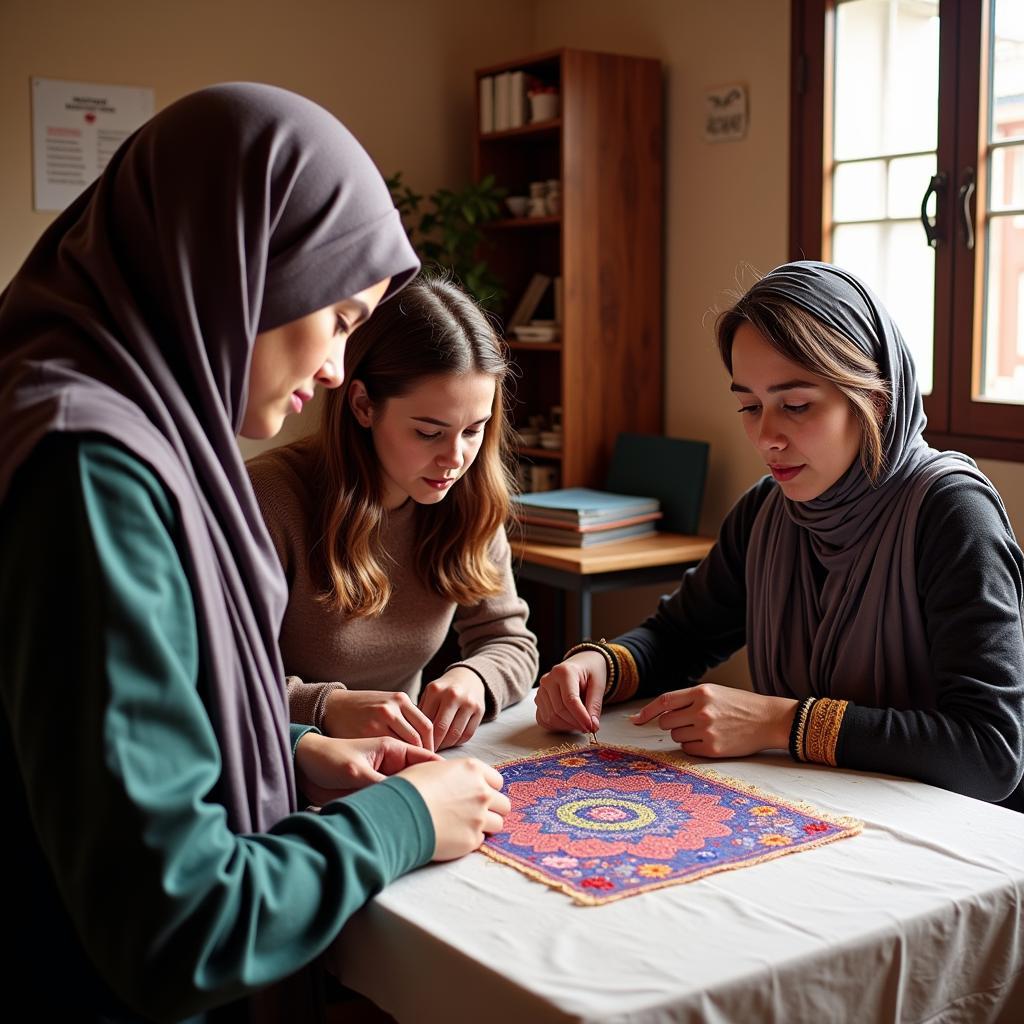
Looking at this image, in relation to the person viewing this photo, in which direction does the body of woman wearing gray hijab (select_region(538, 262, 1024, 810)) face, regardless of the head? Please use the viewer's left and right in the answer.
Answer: facing the viewer and to the left of the viewer

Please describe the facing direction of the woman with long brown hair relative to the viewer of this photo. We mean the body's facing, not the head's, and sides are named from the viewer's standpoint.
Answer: facing the viewer and to the right of the viewer

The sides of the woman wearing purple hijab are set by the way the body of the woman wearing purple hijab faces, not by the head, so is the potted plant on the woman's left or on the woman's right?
on the woman's left

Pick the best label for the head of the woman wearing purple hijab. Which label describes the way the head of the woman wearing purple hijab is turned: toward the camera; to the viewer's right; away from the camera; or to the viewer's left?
to the viewer's right

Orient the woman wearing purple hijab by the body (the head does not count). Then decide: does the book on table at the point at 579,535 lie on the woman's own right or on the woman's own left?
on the woman's own left

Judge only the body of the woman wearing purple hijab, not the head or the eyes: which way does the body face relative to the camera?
to the viewer's right

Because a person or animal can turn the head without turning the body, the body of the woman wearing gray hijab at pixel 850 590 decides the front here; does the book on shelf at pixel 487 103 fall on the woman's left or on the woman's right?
on the woman's right

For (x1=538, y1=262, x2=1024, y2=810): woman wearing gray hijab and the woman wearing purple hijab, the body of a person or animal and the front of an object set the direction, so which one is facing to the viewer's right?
the woman wearing purple hijab

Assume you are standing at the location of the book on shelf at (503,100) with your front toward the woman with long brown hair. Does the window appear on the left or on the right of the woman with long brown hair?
left

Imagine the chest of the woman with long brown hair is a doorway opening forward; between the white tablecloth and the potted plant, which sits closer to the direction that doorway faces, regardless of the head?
the white tablecloth

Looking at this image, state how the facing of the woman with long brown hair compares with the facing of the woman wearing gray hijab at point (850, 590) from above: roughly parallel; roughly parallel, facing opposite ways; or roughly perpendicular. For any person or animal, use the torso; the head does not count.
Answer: roughly perpendicular

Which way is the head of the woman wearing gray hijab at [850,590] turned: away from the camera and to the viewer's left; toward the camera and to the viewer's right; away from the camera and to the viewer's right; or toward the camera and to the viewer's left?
toward the camera and to the viewer's left

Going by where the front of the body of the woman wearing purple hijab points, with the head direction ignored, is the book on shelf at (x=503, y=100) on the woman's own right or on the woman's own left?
on the woman's own left
